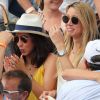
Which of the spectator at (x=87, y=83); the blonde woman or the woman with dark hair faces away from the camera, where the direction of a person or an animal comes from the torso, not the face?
the spectator

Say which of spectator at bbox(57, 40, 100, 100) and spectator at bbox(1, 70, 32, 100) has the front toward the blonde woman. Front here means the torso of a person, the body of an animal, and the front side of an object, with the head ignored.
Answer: spectator at bbox(57, 40, 100, 100)

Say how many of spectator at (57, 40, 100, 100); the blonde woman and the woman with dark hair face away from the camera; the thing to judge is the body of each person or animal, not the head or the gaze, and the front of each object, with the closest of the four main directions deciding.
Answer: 1

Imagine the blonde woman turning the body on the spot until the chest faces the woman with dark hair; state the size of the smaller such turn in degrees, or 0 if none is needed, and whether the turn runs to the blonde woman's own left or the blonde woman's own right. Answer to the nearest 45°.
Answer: approximately 45° to the blonde woman's own right

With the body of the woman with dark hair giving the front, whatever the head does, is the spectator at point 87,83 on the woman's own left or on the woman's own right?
on the woman's own left

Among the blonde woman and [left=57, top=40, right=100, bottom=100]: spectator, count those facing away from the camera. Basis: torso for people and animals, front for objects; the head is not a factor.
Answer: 1

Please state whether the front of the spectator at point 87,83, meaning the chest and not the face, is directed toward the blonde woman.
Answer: yes

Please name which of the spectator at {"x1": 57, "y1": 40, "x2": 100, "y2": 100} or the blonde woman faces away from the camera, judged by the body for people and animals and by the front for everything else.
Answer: the spectator

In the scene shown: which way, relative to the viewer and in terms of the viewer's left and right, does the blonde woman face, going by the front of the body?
facing the viewer and to the left of the viewer

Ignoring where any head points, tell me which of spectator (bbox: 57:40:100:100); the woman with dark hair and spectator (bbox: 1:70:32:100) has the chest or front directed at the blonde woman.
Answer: spectator (bbox: 57:40:100:100)

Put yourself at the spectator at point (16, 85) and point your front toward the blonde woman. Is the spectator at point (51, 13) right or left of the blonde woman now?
left

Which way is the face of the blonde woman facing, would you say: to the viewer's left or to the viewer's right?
to the viewer's left

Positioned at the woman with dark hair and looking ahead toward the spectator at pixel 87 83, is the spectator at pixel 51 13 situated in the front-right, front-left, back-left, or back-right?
back-left

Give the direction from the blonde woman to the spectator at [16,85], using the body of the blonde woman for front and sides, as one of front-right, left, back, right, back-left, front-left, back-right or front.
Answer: front

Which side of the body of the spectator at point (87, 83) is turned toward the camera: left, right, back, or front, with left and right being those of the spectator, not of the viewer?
back
